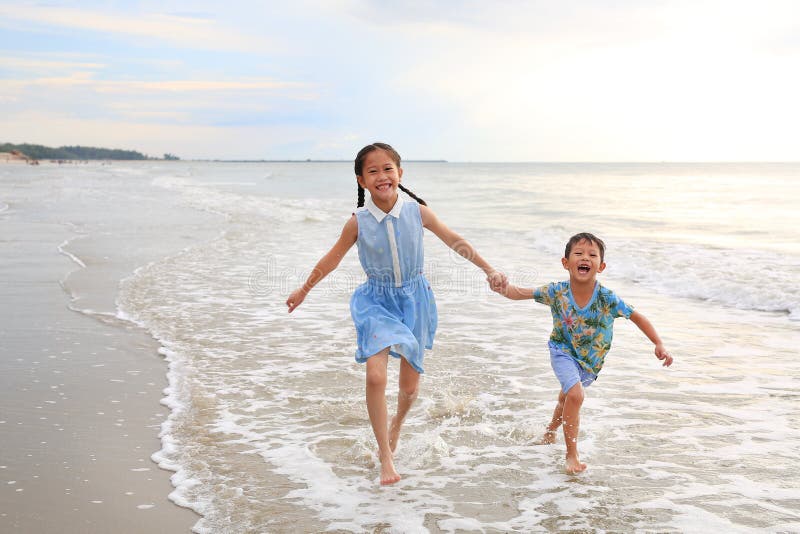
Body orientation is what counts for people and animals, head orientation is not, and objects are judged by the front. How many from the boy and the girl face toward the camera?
2

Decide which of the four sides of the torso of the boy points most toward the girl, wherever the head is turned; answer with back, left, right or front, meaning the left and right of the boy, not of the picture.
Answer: right

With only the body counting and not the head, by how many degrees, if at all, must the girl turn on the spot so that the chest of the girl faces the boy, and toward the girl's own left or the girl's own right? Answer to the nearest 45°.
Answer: approximately 90° to the girl's own left

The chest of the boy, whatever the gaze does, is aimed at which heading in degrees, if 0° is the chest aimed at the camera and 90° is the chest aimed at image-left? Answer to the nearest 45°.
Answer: approximately 0°
